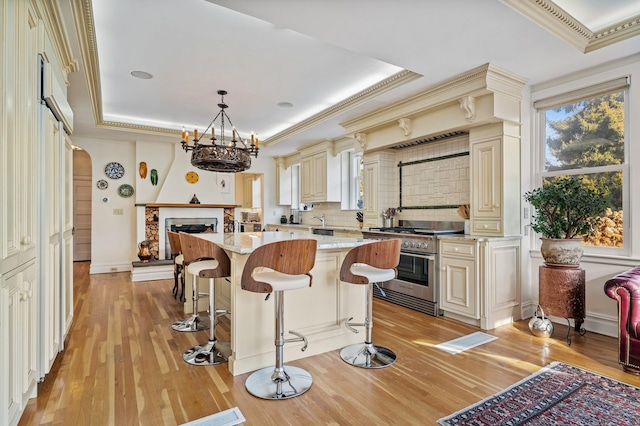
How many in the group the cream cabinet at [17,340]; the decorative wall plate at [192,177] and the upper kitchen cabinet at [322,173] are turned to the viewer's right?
1

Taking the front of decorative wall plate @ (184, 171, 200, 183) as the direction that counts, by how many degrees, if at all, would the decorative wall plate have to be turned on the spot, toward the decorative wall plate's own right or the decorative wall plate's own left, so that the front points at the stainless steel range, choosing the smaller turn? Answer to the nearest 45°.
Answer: approximately 45° to the decorative wall plate's own left

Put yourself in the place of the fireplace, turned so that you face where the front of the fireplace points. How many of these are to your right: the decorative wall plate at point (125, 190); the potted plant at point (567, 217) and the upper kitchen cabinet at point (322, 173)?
1

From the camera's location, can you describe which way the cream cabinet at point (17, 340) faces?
facing to the right of the viewer

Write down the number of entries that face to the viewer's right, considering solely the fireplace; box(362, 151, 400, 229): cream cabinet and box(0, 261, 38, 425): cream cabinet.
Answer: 1

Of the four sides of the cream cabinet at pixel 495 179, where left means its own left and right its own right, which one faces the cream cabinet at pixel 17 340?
front

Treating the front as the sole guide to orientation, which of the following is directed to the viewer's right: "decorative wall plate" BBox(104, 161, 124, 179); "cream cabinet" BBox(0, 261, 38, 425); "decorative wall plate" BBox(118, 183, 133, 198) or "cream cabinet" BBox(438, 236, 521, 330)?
"cream cabinet" BBox(0, 261, 38, 425)

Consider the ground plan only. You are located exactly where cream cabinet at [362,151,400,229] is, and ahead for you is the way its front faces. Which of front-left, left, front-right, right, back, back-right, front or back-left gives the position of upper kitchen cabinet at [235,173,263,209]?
right

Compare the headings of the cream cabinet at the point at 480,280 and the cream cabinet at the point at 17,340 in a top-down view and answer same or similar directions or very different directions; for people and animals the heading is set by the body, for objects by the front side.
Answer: very different directions

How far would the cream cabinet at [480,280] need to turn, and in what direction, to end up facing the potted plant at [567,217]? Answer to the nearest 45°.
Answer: approximately 135° to its left

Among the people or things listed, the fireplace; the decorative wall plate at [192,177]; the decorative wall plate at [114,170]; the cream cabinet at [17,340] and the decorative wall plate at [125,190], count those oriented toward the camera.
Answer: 4

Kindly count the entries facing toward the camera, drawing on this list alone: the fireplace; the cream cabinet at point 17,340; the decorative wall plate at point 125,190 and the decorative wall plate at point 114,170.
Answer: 3

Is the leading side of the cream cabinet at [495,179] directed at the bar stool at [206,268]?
yes
